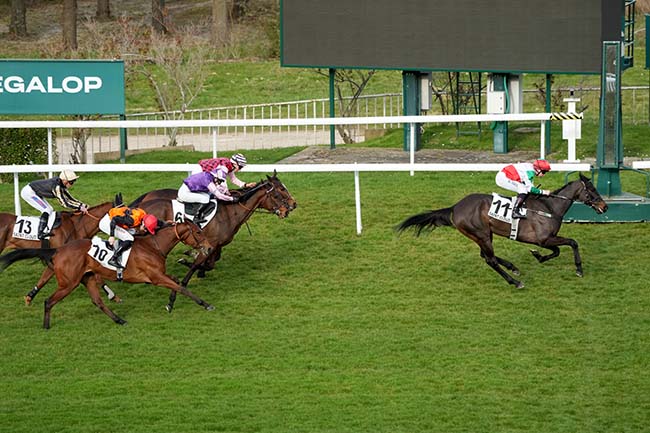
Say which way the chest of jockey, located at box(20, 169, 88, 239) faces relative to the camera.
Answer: to the viewer's right

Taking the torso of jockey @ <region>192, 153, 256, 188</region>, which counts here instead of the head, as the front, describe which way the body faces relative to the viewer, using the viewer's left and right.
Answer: facing to the right of the viewer

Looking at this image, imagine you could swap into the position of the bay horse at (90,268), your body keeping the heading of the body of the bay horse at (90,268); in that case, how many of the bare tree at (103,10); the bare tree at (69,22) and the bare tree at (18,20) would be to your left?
3

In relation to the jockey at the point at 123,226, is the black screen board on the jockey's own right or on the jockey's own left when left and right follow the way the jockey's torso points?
on the jockey's own left

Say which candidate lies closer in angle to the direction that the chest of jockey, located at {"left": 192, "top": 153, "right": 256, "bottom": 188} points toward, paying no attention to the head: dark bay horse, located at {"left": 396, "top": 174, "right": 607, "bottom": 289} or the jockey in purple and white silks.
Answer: the dark bay horse

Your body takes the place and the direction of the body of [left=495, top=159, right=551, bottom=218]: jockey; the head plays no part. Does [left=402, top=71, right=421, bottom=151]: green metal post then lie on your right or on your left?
on your left

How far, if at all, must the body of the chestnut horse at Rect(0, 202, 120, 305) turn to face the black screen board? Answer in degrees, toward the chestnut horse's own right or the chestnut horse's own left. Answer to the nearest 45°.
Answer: approximately 45° to the chestnut horse's own left

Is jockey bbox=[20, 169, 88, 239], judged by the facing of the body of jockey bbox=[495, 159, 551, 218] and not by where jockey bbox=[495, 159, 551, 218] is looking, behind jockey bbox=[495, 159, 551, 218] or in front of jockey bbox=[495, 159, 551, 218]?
behind

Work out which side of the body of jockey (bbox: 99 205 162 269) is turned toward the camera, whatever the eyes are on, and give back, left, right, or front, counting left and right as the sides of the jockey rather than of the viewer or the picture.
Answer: right

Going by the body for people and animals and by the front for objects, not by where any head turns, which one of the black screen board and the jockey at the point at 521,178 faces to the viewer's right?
the jockey

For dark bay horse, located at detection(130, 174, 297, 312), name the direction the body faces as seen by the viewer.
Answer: to the viewer's right

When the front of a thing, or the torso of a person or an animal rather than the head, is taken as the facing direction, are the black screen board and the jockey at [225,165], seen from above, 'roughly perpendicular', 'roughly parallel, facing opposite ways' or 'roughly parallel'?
roughly perpendicular

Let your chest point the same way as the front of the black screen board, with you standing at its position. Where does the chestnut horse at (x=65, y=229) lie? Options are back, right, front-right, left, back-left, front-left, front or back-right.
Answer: front-right

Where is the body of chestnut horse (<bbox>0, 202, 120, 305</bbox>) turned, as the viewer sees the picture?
to the viewer's right

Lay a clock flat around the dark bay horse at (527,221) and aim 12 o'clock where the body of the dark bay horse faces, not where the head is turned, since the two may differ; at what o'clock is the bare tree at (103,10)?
The bare tree is roughly at 8 o'clock from the dark bay horse.
